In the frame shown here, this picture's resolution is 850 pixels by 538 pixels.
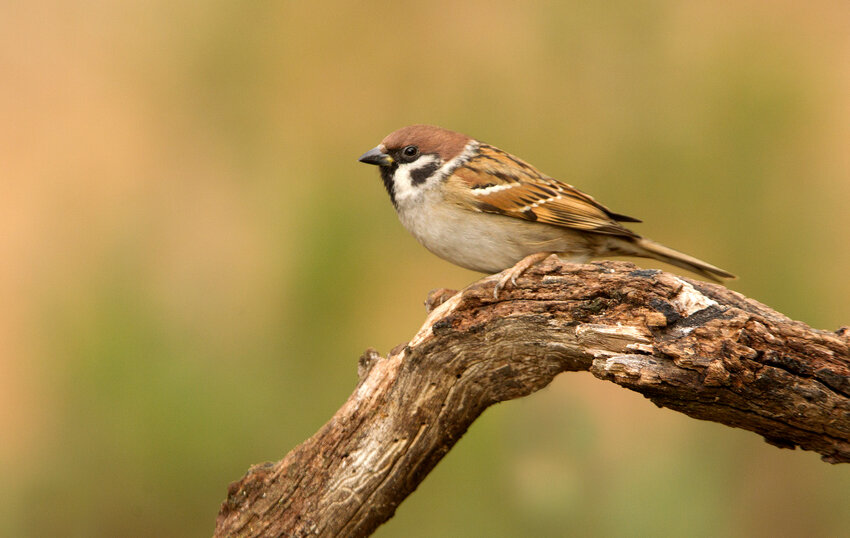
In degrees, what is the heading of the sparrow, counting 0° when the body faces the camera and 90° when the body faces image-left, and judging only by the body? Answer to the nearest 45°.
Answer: approximately 90°
